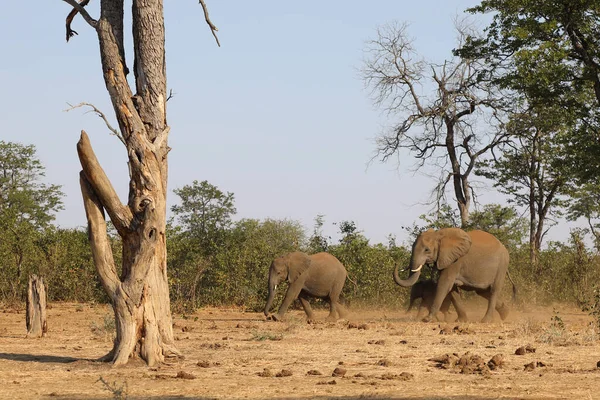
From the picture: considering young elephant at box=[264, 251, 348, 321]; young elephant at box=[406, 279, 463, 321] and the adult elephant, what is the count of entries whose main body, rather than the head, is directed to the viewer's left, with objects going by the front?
3

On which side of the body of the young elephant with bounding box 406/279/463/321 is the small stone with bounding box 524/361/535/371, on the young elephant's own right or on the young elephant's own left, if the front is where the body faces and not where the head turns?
on the young elephant's own left

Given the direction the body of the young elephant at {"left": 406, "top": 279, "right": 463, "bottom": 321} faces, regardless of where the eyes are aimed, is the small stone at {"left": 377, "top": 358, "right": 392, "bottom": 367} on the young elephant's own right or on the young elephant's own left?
on the young elephant's own left

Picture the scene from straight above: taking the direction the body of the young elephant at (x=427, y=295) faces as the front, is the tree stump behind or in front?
in front

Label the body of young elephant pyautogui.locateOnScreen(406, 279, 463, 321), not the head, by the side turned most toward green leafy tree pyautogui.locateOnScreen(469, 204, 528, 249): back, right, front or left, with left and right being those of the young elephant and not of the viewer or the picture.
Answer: right

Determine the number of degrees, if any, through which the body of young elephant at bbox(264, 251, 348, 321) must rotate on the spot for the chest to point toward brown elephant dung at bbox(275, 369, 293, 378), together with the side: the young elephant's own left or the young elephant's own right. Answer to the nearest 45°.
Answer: approximately 90° to the young elephant's own left

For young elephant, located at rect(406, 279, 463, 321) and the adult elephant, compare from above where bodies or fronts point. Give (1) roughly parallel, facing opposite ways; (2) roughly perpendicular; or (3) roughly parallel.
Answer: roughly parallel

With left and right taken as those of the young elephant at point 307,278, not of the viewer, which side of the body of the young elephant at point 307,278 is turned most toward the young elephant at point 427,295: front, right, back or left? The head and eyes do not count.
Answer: back

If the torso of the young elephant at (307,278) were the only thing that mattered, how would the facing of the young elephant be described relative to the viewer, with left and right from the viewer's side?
facing to the left of the viewer

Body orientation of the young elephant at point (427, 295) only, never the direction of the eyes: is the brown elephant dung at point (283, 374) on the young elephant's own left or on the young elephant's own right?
on the young elephant's own left

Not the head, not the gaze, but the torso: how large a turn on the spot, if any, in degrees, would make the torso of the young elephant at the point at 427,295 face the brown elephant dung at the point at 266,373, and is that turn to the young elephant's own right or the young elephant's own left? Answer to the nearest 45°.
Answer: approximately 90° to the young elephant's own left

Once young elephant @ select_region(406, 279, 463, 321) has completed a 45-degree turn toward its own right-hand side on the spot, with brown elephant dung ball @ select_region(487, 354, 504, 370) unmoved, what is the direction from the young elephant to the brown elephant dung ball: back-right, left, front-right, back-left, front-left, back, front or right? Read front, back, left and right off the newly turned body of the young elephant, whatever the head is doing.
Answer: back-left

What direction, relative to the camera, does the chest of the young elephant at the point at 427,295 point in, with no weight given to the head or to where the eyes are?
to the viewer's left

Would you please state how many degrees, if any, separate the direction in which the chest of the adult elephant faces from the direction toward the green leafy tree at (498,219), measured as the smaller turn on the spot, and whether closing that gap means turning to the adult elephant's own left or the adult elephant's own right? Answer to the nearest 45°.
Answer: approximately 90° to the adult elephant's own right

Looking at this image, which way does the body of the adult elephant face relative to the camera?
to the viewer's left

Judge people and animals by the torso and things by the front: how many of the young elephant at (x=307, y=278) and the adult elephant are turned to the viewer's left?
2

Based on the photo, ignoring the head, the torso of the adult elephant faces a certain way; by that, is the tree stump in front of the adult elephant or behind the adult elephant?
in front

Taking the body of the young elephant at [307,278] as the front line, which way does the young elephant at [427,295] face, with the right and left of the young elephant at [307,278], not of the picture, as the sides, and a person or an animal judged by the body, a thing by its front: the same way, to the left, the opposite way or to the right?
the same way
